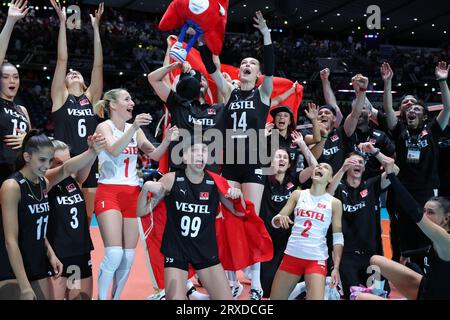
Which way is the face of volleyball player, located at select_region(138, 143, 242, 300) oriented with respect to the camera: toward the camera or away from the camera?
toward the camera

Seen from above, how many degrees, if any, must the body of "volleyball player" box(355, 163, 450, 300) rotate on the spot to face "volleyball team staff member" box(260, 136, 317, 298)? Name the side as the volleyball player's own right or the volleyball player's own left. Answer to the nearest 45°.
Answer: approximately 45° to the volleyball player's own right

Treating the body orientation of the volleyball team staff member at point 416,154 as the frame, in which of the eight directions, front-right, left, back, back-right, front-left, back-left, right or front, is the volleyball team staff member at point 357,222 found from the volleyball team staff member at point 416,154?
front-right

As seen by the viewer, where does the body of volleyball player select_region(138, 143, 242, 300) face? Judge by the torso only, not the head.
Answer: toward the camera

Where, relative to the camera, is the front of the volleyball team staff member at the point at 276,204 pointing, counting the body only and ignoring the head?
toward the camera

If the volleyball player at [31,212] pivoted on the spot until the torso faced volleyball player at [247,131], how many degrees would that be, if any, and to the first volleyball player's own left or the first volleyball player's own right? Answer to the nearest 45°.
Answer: approximately 90° to the first volleyball player's own left

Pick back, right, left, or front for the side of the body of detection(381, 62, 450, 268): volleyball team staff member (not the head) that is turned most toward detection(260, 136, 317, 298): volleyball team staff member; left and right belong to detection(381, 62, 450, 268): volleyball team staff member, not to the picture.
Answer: right

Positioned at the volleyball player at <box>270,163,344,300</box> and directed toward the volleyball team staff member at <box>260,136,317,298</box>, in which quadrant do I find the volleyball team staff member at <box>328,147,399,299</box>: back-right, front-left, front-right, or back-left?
front-right

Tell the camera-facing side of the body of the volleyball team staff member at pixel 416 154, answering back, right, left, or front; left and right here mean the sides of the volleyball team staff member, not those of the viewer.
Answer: front

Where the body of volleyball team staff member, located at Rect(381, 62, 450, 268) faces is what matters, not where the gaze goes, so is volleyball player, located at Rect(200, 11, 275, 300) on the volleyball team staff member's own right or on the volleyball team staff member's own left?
on the volleyball team staff member's own right

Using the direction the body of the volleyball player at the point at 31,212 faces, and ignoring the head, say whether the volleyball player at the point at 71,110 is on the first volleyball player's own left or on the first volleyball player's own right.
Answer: on the first volleyball player's own left

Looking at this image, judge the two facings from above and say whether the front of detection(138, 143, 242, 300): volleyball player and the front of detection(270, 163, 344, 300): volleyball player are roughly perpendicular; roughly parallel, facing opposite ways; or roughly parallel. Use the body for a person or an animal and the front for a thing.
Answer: roughly parallel
